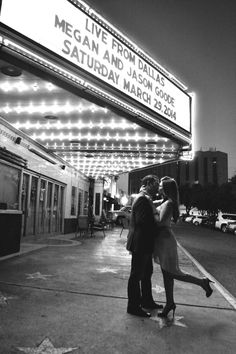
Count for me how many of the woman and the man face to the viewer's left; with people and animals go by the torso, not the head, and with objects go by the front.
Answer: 1

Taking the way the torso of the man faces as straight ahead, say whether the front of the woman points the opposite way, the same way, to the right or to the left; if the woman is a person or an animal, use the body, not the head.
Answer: the opposite way

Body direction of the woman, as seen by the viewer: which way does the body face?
to the viewer's left

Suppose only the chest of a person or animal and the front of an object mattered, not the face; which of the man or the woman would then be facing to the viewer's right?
the man

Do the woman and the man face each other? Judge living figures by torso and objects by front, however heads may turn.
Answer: yes

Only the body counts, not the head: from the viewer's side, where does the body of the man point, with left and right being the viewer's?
facing to the right of the viewer

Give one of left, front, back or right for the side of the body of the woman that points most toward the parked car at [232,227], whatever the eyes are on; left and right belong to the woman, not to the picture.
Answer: right

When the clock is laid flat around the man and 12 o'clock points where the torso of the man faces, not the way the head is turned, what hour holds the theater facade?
The theater facade is roughly at 8 o'clock from the man.
